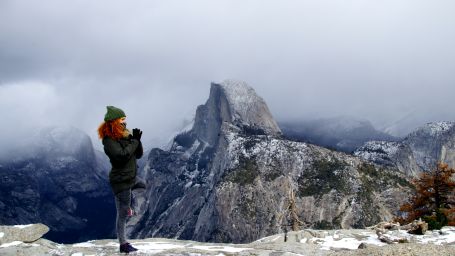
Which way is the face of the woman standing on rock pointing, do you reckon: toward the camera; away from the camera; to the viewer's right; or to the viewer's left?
to the viewer's right

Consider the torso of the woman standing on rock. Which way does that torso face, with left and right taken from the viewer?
facing to the right of the viewer
